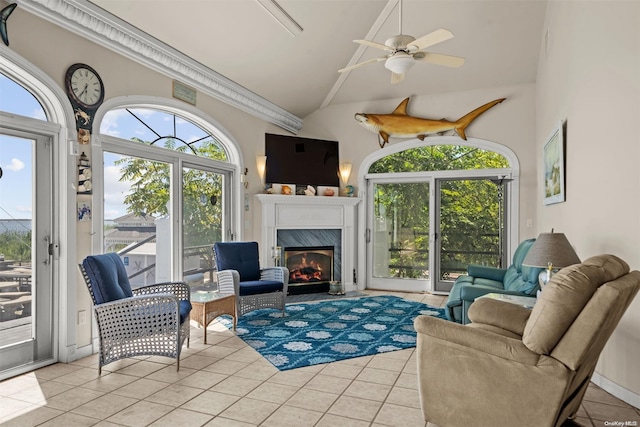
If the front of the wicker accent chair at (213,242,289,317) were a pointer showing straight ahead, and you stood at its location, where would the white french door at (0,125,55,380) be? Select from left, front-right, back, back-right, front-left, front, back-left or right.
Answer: right

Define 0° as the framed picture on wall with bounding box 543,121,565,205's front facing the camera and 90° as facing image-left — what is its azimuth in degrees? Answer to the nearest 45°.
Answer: approximately 90°

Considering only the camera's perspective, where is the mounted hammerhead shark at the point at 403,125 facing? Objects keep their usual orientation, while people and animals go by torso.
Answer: facing to the left of the viewer

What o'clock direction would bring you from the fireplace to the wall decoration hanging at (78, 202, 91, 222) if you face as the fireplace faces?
The wall decoration hanging is roughly at 1 o'clock from the fireplace.

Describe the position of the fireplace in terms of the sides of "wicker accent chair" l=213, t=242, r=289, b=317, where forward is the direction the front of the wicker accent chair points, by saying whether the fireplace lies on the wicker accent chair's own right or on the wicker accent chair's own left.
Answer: on the wicker accent chair's own left

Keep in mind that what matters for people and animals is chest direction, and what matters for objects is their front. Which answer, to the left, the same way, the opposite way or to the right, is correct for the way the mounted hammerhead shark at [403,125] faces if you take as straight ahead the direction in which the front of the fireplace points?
to the right

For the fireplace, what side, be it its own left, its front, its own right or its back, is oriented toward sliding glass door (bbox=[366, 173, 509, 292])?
left

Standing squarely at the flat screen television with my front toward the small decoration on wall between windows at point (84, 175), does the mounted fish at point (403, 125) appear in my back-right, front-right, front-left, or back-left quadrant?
back-left

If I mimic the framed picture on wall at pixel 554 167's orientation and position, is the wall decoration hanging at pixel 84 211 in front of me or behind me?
in front

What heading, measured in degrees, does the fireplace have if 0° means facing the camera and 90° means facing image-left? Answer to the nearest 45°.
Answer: approximately 0°
